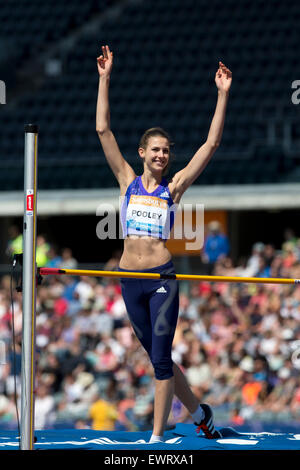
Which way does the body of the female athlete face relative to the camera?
toward the camera

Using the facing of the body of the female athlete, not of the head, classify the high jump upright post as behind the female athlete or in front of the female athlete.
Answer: in front
